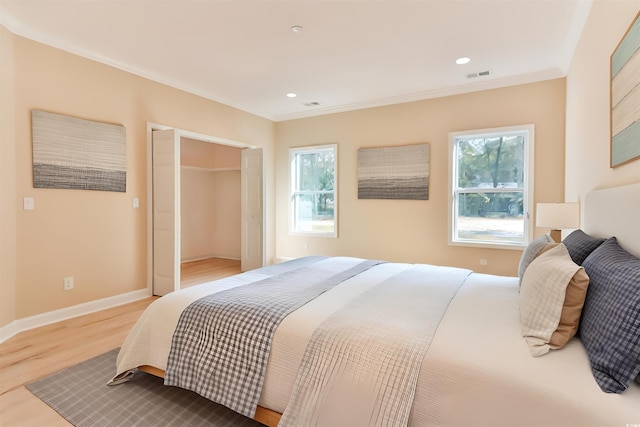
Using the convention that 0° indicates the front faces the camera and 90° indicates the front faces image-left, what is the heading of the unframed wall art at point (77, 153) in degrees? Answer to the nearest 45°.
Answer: approximately 315°

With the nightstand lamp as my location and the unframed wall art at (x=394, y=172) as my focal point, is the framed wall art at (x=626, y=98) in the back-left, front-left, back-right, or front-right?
back-left

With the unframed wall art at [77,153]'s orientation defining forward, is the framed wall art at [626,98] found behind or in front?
in front

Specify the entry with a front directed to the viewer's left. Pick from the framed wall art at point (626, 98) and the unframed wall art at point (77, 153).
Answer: the framed wall art at point (626, 98)

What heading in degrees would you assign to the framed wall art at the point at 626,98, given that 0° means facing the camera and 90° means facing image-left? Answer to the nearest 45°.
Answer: approximately 90°

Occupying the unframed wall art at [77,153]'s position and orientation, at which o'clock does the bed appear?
The bed is roughly at 1 o'clock from the unframed wall art.

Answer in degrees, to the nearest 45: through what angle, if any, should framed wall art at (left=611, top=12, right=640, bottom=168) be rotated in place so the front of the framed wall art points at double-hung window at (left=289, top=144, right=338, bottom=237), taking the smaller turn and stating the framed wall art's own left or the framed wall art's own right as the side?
approximately 45° to the framed wall art's own right

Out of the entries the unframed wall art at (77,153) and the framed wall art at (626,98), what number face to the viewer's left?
1
